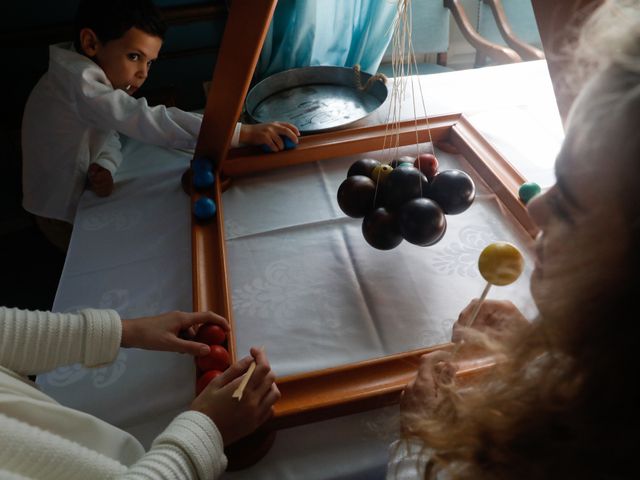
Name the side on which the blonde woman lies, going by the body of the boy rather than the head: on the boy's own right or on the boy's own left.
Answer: on the boy's own right

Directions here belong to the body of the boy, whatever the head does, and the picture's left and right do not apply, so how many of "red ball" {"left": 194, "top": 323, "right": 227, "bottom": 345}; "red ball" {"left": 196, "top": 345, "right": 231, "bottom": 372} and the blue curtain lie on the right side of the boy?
2

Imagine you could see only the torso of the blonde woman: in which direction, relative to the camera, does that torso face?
to the viewer's left

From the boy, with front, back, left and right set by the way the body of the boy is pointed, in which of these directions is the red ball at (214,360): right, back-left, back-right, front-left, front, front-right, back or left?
right

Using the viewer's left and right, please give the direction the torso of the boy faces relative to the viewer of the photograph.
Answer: facing to the right of the viewer

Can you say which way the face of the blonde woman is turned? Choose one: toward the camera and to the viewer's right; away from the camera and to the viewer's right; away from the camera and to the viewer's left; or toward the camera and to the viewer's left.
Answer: away from the camera and to the viewer's left

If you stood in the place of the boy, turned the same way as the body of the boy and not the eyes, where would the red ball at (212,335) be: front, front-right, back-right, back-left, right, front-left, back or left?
right

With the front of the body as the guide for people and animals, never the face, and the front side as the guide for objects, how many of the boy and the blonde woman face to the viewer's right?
1
